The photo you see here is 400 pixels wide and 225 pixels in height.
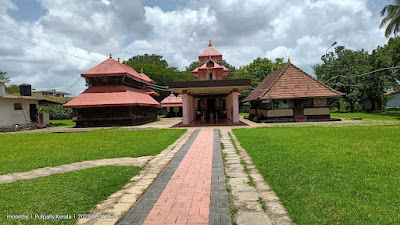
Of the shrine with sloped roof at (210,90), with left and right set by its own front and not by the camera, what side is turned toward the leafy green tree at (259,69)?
back

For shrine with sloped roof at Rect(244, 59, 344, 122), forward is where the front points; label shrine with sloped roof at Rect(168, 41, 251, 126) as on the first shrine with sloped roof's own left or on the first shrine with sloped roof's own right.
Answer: on the first shrine with sloped roof's own right

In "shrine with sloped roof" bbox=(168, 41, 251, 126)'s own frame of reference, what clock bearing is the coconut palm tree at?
The coconut palm tree is roughly at 9 o'clock from the shrine with sloped roof.

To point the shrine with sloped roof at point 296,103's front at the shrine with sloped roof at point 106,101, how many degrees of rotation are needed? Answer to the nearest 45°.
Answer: approximately 90° to its right

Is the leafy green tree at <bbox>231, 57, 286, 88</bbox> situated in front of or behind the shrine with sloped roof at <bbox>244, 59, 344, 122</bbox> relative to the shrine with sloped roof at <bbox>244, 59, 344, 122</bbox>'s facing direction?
behind

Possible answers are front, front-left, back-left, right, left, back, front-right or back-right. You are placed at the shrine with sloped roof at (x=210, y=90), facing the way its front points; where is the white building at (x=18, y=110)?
right

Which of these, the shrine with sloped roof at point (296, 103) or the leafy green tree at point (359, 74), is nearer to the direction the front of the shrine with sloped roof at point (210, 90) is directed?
the shrine with sloped roof

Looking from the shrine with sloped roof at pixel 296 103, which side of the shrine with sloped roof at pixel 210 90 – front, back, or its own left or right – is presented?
left

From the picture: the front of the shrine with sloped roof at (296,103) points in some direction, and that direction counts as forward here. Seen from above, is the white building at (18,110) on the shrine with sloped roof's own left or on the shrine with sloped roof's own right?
on the shrine with sloped roof's own right

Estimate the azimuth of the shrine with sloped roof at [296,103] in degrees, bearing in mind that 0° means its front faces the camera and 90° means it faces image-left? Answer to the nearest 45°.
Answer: approximately 0°

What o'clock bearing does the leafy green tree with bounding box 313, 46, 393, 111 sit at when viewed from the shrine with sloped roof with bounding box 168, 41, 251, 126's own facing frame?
The leafy green tree is roughly at 8 o'clock from the shrine with sloped roof.

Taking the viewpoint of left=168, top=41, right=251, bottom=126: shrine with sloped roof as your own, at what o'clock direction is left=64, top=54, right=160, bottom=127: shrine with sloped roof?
left=64, top=54, right=160, bottom=127: shrine with sloped roof is roughly at 3 o'clock from left=168, top=41, right=251, bottom=126: shrine with sloped roof.
